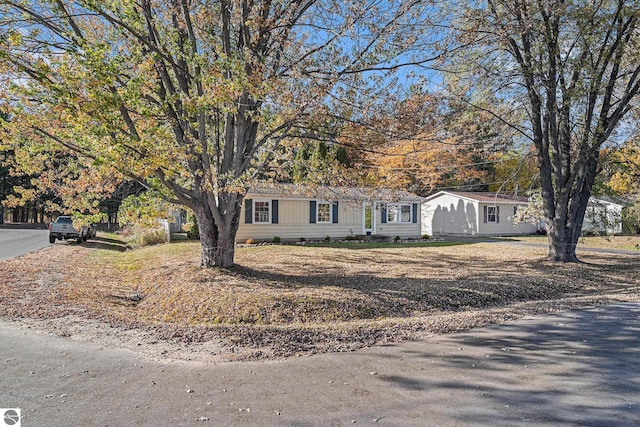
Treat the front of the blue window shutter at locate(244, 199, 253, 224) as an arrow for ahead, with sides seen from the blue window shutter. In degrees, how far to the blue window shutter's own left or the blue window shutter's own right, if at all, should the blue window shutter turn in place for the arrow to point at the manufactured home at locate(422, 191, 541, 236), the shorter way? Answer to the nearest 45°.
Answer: approximately 135° to the blue window shutter's own left

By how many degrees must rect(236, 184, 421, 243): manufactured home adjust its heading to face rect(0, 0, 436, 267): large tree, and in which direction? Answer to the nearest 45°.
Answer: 0° — it already faces it

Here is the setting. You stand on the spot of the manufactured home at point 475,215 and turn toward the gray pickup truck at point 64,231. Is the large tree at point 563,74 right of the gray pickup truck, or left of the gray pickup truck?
left

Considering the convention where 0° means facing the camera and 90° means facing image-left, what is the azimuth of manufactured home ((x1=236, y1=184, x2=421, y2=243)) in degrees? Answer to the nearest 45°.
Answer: approximately 0°

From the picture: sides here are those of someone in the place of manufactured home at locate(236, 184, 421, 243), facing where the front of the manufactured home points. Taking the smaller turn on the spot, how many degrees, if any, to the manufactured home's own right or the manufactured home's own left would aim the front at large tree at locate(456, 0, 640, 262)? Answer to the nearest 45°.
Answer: approximately 45° to the manufactured home's own left

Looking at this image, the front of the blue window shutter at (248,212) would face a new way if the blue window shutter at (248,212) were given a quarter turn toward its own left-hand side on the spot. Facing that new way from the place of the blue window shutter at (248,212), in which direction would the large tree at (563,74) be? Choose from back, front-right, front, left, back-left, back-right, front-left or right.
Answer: front-right

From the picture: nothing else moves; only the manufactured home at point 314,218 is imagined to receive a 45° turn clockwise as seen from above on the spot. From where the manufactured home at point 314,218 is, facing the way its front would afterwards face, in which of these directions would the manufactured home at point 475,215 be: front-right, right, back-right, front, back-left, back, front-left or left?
back

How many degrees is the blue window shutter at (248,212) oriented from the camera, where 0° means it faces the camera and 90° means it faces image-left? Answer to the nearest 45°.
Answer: approximately 0°

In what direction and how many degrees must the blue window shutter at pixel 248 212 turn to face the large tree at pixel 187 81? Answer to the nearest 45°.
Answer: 0° — it already faces it

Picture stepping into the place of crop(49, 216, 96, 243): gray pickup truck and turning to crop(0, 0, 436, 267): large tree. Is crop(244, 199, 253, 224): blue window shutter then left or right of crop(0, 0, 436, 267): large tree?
left

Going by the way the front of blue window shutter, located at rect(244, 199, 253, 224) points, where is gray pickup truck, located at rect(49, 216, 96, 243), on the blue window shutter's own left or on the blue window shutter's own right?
on the blue window shutter's own right
